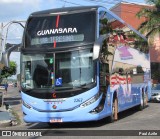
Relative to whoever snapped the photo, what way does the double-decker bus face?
facing the viewer and to the left of the viewer

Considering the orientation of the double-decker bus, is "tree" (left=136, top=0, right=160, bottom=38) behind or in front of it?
behind
